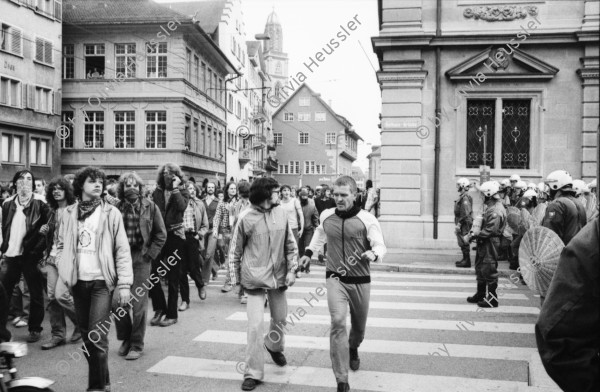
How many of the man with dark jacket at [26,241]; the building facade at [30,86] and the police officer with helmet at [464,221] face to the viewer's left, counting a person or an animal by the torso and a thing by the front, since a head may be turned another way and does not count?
1

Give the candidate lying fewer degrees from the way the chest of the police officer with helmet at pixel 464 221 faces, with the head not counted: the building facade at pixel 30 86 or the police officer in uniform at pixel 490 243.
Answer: the building facade

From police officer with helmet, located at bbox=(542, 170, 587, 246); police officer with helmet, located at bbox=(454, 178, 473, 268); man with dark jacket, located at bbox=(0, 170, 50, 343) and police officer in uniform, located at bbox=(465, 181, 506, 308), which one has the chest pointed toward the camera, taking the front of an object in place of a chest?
the man with dark jacket

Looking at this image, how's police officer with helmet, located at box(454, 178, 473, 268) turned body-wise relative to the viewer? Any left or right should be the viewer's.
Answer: facing to the left of the viewer

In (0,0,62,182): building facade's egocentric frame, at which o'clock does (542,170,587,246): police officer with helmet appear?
The police officer with helmet is roughly at 1 o'clock from the building facade.

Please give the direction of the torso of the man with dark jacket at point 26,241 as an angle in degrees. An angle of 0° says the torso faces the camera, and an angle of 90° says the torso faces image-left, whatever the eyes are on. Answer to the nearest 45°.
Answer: approximately 0°

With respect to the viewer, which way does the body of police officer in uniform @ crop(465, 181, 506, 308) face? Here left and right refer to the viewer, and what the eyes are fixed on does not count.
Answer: facing to the left of the viewer

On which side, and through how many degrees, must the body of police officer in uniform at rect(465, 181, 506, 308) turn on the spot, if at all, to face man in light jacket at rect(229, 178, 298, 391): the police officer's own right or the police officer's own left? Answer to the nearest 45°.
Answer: approximately 45° to the police officer's own left

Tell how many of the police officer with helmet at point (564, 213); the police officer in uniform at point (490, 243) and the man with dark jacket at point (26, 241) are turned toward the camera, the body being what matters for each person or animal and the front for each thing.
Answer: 1

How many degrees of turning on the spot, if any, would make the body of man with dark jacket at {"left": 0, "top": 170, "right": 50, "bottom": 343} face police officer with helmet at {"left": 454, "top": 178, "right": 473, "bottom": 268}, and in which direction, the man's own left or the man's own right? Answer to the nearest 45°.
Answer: approximately 90° to the man's own left

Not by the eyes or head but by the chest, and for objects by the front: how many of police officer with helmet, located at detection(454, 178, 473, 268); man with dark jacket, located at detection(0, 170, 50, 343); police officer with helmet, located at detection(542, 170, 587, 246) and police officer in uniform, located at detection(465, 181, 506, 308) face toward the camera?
1

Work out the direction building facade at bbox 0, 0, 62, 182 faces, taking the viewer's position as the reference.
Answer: facing the viewer and to the right of the viewer

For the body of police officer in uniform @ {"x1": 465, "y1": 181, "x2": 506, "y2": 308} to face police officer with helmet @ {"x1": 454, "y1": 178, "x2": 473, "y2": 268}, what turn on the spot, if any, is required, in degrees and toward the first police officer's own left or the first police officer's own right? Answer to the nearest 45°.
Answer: approximately 90° to the first police officer's own right

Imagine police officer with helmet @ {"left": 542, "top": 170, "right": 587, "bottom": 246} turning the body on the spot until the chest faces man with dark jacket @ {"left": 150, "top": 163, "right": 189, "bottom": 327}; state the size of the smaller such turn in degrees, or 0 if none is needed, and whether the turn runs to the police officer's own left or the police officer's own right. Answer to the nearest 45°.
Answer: approximately 45° to the police officer's own left

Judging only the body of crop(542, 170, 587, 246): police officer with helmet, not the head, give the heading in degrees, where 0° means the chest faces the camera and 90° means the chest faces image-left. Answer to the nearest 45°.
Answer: approximately 135°

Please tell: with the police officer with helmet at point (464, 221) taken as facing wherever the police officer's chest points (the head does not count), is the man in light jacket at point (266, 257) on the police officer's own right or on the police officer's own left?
on the police officer's own left
